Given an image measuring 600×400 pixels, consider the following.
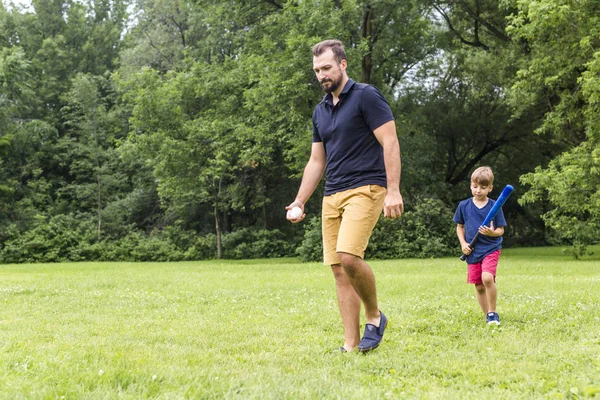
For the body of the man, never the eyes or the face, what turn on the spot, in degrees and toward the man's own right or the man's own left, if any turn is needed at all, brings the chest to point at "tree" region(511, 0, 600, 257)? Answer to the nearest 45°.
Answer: approximately 180°

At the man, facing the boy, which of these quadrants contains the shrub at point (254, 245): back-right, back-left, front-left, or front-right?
front-left

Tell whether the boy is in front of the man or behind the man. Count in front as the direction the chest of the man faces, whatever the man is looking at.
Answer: behind

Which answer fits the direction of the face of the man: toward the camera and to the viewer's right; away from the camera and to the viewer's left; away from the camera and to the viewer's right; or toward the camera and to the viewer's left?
toward the camera and to the viewer's left

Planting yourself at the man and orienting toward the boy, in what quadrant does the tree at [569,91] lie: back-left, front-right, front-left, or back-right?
front-left

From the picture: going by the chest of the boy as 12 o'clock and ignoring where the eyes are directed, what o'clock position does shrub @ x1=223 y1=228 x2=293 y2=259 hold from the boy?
The shrub is roughly at 5 o'clock from the boy.

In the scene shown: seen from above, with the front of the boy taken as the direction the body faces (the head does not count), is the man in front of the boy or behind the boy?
in front

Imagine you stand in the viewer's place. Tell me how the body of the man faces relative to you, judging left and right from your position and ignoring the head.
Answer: facing the viewer and to the left of the viewer

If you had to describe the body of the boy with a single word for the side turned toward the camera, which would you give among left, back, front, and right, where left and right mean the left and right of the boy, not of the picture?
front

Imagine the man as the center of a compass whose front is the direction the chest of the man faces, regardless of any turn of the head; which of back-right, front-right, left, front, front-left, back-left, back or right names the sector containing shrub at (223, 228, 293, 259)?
back-right

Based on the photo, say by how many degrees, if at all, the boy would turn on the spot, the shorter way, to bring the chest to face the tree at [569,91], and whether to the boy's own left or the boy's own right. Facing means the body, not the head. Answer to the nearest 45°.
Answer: approximately 180°

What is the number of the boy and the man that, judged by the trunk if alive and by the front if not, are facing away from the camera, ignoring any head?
0
